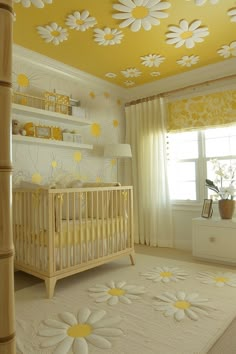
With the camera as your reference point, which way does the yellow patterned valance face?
facing the viewer and to the left of the viewer

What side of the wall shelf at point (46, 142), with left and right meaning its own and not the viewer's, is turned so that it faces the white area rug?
front

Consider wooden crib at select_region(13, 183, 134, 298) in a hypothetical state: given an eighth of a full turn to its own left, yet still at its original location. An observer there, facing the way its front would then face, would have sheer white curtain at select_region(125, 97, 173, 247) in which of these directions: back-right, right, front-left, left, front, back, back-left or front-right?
front-left

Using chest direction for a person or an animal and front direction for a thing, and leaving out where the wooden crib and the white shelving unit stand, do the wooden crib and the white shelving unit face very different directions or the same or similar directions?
same or similar directions

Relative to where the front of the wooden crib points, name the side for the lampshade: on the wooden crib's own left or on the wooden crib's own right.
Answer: on the wooden crib's own left

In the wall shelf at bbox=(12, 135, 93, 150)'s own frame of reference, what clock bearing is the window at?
The window is roughly at 10 o'clock from the wall shelf.

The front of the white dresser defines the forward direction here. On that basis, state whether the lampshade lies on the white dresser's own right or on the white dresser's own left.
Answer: on the white dresser's own right

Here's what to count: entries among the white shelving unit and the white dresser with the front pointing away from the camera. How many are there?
0

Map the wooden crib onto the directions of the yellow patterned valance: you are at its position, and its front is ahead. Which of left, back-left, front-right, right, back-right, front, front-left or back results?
front

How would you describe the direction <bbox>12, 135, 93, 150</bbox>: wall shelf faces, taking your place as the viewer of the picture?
facing the viewer and to the right of the viewer

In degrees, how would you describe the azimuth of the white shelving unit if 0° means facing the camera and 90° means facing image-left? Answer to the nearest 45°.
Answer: approximately 315°

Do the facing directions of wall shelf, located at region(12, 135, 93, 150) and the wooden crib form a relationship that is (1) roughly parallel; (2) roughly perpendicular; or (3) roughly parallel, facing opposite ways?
roughly parallel

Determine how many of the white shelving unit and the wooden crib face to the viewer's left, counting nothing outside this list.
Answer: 0
